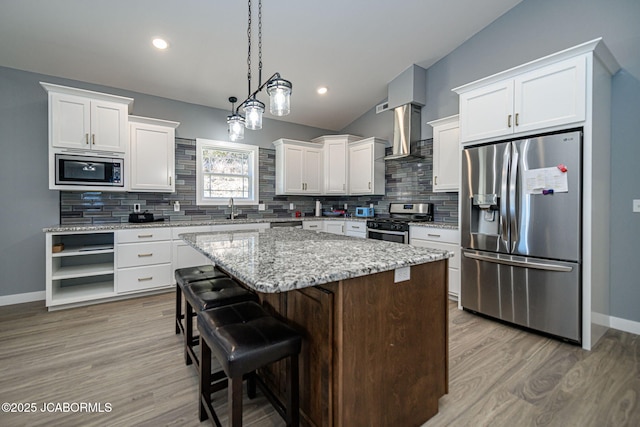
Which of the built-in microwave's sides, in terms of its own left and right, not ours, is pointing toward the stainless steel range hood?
left

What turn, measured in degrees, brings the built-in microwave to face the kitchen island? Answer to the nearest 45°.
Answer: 0° — it already faces it

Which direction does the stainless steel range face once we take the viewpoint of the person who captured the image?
facing the viewer and to the left of the viewer

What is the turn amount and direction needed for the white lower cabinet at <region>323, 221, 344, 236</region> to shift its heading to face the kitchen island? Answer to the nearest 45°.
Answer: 0° — it already faces it

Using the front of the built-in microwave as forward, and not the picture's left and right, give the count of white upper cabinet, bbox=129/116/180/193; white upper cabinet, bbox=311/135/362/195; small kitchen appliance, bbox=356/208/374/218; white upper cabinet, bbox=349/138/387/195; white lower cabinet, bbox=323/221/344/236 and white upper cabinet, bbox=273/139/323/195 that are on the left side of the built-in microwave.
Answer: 6

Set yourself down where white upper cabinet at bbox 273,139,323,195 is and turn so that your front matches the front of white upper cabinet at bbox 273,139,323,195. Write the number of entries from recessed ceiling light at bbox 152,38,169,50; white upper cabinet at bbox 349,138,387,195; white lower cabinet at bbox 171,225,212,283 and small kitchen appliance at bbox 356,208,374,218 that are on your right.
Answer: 2

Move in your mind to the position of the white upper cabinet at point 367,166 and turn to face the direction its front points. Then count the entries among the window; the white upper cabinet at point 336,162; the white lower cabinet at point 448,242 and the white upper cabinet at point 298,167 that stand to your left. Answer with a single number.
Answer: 1

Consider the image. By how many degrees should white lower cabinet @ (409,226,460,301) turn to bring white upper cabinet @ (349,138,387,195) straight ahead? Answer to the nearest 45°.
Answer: approximately 90° to its right

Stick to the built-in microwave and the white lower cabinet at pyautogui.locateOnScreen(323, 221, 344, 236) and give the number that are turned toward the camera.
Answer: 2

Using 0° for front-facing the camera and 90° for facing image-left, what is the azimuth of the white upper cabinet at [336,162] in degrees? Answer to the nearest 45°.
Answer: approximately 0°

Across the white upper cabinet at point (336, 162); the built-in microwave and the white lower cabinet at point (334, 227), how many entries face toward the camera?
3

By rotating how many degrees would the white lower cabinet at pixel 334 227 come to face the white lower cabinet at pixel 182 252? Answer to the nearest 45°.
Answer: approximately 45° to its right

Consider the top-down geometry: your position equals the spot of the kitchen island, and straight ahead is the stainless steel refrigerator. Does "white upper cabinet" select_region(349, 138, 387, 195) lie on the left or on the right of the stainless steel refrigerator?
left

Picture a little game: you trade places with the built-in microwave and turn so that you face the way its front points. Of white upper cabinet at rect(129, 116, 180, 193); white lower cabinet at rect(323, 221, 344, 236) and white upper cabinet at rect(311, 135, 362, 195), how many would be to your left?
3
